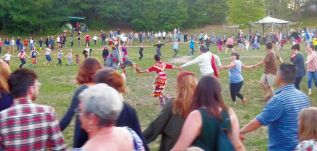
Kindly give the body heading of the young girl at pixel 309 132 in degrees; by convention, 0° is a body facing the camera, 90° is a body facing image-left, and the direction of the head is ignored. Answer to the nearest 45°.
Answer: approximately 180°

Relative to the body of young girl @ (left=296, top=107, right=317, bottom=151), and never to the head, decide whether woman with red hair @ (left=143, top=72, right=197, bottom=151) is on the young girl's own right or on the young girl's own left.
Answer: on the young girl's own left
